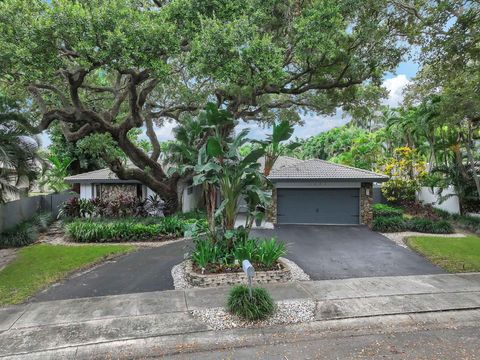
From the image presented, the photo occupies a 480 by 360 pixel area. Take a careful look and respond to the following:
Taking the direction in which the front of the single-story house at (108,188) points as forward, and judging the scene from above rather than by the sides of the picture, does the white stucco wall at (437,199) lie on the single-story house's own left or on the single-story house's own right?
on the single-story house's own left

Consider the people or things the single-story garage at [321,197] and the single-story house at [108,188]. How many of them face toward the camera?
2

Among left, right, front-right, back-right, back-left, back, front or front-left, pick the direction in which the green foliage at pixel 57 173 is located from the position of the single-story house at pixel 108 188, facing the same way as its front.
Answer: back-right

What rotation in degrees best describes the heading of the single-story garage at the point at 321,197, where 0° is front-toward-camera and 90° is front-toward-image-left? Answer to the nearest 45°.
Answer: approximately 0°

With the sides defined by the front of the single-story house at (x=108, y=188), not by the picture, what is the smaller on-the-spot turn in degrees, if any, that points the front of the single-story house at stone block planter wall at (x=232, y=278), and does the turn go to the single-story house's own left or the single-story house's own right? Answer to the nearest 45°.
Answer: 0° — it already faces it

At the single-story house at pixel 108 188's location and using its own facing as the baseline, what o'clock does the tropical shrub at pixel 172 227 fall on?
The tropical shrub is roughly at 11 o'clock from the single-story house.

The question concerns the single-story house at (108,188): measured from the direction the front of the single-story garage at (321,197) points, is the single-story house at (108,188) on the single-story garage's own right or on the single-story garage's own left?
on the single-story garage's own right

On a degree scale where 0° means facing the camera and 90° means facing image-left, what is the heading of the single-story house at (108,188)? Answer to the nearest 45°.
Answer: approximately 0°
